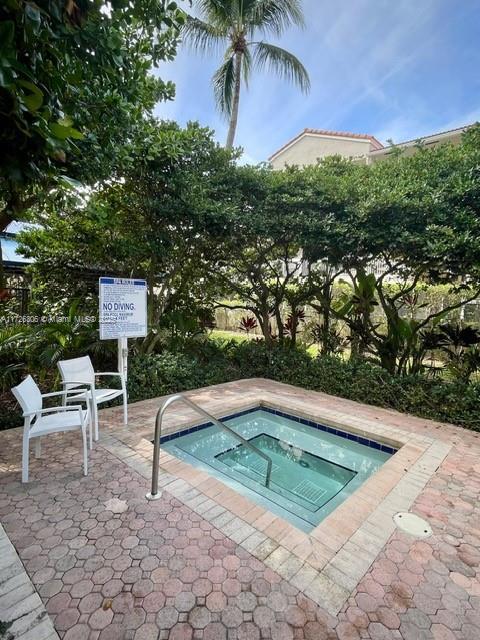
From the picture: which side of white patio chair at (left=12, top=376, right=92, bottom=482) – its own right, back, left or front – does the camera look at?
right

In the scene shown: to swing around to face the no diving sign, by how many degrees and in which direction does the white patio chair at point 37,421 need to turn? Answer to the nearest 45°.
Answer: approximately 45° to its left

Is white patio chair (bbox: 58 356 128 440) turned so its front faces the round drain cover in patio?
yes

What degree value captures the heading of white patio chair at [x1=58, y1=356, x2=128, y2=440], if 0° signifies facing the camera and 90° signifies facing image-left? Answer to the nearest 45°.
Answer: approximately 315°

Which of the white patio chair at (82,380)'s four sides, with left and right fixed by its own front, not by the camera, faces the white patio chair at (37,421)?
right
